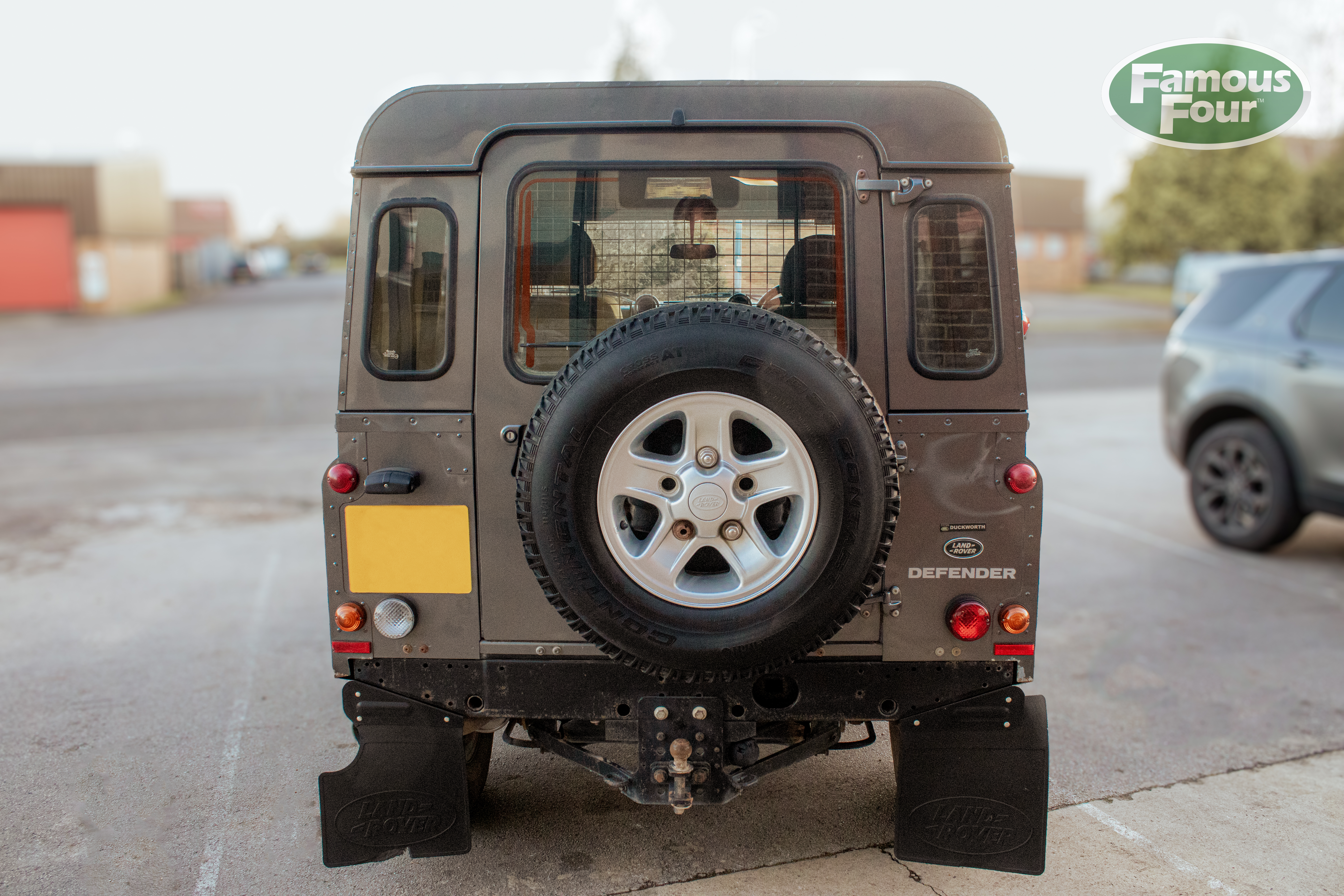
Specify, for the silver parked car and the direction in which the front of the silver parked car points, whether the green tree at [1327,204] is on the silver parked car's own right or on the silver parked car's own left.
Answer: on the silver parked car's own left

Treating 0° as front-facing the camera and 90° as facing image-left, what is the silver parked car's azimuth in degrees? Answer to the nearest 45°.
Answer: approximately 315°

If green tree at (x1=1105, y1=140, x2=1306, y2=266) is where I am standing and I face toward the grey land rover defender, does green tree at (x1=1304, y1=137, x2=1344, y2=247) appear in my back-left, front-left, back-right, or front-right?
back-left

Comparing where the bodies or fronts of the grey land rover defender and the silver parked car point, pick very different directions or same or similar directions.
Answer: very different directions

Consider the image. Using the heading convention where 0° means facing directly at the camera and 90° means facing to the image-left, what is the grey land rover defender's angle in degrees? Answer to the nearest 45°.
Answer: approximately 180°

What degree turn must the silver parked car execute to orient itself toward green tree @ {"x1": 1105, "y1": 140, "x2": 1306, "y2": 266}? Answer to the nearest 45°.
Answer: approximately 135° to its left

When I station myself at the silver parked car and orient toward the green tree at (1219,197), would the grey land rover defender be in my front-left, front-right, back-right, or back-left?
back-left

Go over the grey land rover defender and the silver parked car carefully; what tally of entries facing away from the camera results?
1

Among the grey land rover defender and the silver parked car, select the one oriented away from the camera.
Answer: the grey land rover defender

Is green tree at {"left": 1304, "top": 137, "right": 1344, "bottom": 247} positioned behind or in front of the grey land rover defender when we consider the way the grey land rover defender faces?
in front

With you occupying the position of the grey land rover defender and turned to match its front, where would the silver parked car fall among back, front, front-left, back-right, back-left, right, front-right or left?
front-right
